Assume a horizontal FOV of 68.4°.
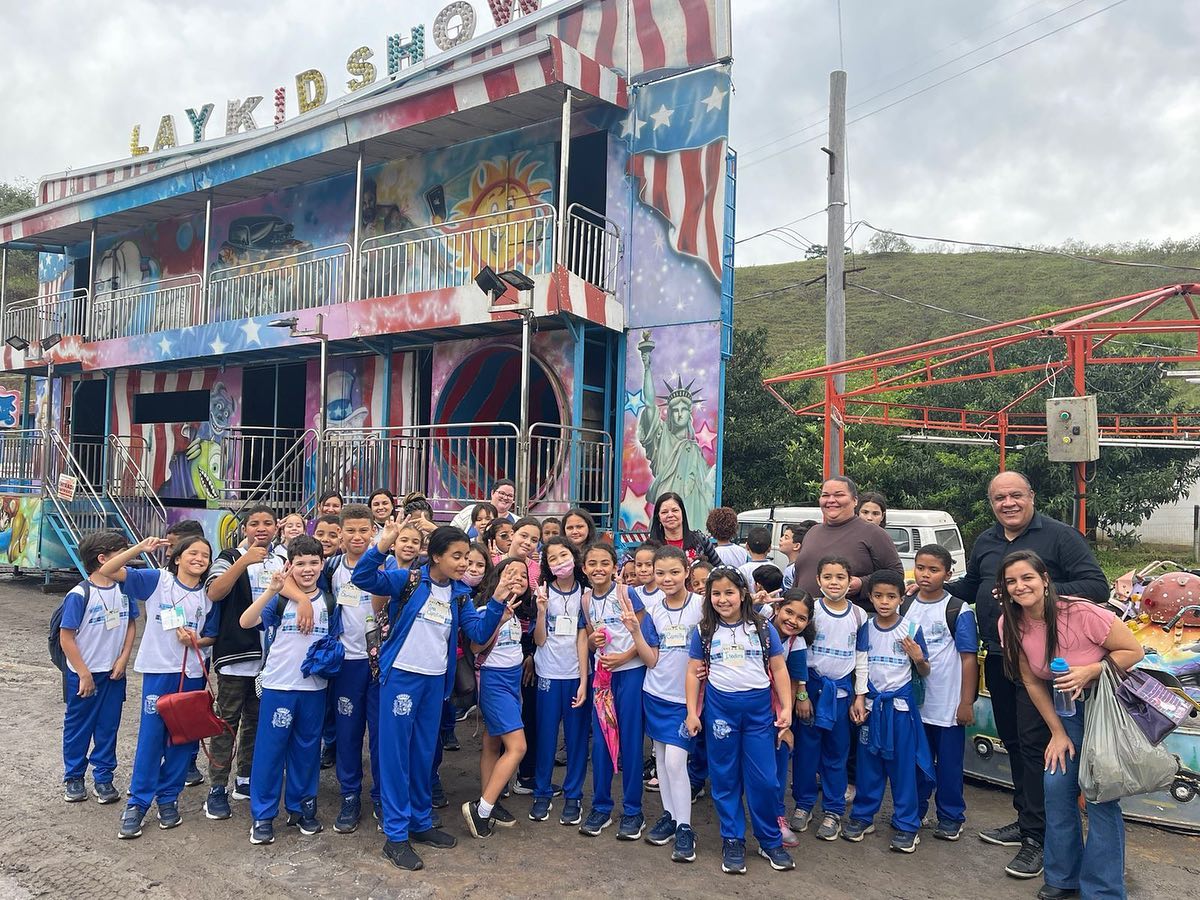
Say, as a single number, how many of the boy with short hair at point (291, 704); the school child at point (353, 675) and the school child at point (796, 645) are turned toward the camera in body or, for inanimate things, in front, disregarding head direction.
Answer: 3

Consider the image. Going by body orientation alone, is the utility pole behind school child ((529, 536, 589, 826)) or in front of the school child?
behind

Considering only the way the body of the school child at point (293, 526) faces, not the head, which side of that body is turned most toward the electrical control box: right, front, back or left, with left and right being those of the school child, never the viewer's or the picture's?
left

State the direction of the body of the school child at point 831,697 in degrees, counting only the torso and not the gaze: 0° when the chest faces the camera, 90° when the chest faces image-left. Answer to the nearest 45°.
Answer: approximately 0°

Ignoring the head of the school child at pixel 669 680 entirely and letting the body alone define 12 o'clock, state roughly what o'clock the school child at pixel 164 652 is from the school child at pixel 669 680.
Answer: the school child at pixel 164 652 is roughly at 3 o'clock from the school child at pixel 669 680.

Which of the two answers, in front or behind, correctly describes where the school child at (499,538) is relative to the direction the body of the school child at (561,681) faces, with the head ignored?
behind

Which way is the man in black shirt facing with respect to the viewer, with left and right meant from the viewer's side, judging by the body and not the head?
facing the viewer and to the left of the viewer

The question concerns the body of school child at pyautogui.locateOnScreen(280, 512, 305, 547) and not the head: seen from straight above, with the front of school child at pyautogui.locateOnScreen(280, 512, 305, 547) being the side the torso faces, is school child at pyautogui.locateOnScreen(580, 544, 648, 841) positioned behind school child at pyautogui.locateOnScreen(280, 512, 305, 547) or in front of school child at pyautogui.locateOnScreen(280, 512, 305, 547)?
in front

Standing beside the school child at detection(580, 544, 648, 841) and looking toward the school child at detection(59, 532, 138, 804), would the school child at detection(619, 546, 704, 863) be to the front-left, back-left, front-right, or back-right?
back-left

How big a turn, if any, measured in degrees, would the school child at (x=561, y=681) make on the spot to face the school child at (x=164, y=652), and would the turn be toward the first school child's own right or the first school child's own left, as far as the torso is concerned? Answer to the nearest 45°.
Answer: approximately 90° to the first school child's own right

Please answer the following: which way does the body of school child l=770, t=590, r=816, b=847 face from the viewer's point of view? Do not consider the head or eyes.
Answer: toward the camera

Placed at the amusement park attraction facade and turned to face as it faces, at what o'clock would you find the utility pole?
The utility pole is roughly at 8 o'clock from the amusement park attraction facade.

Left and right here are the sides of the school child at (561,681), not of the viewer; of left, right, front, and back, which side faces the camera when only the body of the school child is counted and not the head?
front

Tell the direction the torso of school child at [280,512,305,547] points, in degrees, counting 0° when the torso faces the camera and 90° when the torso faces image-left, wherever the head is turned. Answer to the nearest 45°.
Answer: approximately 0°

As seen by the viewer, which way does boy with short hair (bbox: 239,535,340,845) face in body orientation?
toward the camera
